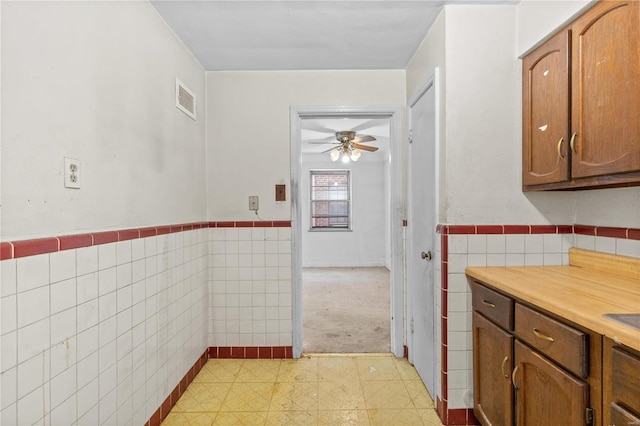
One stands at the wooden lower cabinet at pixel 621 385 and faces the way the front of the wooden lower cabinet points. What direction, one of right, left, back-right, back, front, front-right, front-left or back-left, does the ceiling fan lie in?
right

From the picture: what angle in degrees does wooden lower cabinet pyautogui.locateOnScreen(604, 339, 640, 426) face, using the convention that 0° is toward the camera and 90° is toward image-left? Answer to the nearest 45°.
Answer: approximately 45°

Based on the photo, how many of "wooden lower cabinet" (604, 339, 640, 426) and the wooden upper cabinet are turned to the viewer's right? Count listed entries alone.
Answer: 0

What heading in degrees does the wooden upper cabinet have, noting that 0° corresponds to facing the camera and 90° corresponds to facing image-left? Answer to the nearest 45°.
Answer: approximately 45°

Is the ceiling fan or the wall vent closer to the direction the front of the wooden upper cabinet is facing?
the wall vent

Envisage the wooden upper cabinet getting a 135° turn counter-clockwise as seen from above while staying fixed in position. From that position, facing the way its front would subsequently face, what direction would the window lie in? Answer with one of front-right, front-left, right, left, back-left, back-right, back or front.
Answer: back-left

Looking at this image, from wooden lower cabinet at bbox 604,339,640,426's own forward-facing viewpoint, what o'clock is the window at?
The window is roughly at 3 o'clock from the wooden lower cabinet.

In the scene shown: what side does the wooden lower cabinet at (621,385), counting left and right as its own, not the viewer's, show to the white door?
right

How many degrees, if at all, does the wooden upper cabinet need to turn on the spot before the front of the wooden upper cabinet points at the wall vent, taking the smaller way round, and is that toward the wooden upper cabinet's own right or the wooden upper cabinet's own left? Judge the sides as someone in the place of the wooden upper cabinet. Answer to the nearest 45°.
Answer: approximately 45° to the wooden upper cabinet's own right
